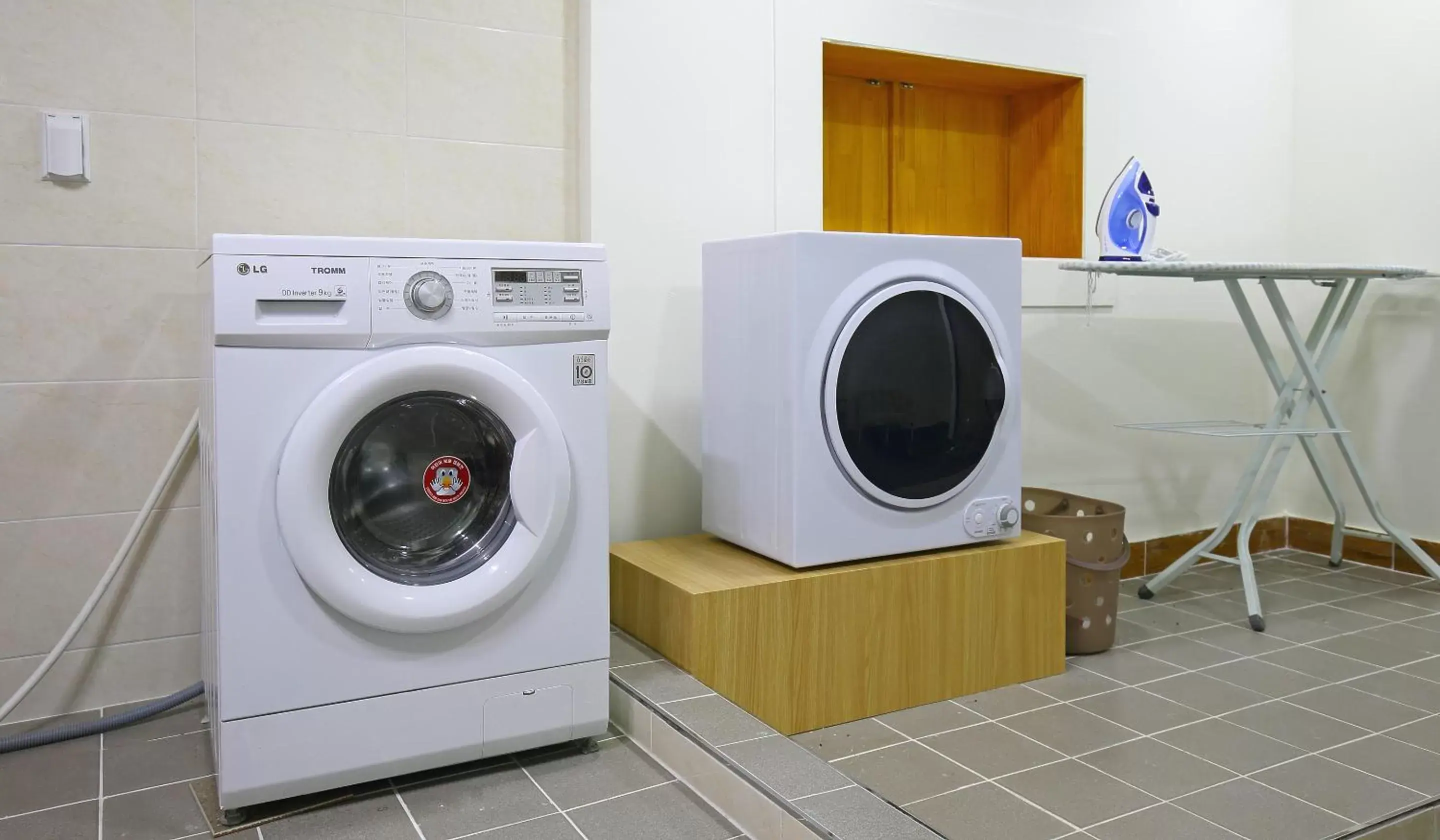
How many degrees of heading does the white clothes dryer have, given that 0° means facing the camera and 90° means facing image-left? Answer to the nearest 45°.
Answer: approximately 315°

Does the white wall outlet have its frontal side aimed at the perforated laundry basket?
no

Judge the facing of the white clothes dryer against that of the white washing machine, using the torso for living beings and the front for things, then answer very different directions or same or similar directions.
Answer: same or similar directions

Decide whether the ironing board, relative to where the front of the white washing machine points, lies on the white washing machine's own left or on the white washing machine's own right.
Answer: on the white washing machine's own left

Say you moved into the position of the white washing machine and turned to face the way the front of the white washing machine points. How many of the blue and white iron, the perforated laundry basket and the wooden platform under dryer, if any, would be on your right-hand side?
0

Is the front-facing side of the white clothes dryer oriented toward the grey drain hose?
no

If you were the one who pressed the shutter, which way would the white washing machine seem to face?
facing the viewer

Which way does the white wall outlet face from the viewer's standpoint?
toward the camera

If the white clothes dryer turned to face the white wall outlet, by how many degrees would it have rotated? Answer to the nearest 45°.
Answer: approximately 135° to its right

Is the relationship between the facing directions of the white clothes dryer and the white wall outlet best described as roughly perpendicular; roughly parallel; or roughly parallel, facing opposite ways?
roughly parallel

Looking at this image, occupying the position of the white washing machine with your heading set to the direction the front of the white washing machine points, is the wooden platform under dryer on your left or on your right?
on your left

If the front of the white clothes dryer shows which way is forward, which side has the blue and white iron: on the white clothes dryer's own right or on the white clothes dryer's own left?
on the white clothes dryer's own left
